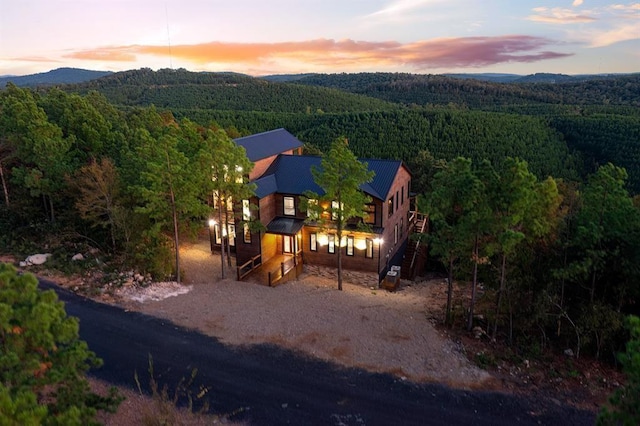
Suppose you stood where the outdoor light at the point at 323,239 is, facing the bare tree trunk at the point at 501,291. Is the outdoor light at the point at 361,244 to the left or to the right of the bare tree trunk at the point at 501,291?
left

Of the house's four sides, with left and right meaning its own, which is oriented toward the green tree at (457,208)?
left

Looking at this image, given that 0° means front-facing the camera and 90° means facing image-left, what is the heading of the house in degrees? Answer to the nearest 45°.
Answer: approximately 45°

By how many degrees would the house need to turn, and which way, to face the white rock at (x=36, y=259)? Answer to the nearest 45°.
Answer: approximately 45° to its right
